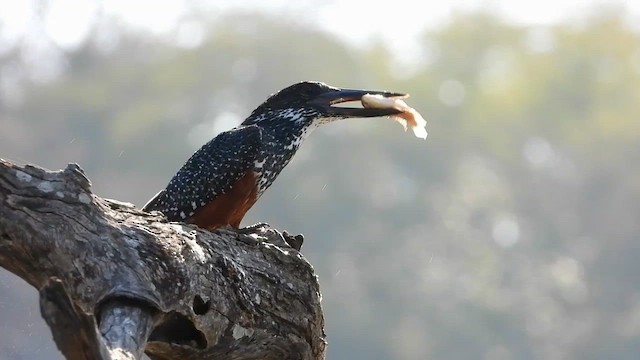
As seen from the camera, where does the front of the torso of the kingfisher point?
to the viewer's right
